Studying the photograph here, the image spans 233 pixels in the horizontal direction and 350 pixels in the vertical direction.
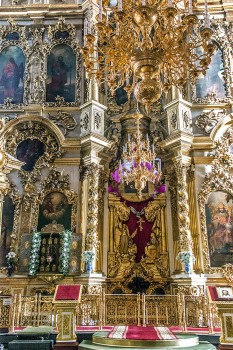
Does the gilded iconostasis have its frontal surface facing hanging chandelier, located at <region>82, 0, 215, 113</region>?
yes

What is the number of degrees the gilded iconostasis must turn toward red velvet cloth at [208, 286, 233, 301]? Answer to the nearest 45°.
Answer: approximately 45° to its left

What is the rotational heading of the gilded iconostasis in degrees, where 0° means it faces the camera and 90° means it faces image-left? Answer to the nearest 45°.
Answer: approximately 0°

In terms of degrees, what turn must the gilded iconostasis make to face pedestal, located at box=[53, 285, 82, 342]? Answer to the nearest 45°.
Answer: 0° — it already faces it
